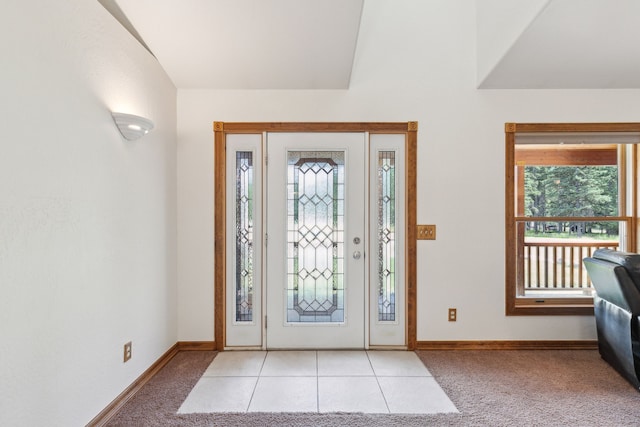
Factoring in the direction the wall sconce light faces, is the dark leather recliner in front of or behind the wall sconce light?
in front

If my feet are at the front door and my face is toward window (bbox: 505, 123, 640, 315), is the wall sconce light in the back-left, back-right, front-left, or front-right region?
back-right

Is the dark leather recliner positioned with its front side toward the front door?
no

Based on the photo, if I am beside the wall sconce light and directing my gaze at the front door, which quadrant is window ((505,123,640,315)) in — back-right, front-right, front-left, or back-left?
front-right

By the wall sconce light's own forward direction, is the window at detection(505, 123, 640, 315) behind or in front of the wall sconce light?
in front

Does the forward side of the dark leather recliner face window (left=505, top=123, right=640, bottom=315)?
no

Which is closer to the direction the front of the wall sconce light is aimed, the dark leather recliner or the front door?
the dark leather recliner

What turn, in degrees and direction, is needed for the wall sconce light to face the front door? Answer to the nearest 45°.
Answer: approximately 45° to its left

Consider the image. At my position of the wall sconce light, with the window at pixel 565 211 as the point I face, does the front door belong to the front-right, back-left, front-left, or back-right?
front-left
